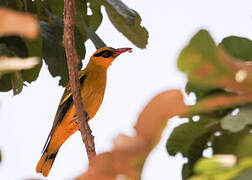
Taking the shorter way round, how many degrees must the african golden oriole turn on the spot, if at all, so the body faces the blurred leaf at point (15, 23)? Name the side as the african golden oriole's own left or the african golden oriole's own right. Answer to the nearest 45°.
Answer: approximately 90° to the african golden oriole's own right

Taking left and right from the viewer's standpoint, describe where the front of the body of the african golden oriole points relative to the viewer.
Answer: facing to the right of the viewer

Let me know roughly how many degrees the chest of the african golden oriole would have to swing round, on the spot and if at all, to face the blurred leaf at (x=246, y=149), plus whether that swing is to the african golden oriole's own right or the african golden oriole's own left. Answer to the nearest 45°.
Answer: approximately 90° to the african golden oriole's own right

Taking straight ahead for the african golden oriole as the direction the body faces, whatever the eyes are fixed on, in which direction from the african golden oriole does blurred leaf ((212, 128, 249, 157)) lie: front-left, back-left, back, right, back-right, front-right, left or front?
front

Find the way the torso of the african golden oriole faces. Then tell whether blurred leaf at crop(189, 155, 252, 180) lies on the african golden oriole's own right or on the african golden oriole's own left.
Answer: on the african golden oriole's own right

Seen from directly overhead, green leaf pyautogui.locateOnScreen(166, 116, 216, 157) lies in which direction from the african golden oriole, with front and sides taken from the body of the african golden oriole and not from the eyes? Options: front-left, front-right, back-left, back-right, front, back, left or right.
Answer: front

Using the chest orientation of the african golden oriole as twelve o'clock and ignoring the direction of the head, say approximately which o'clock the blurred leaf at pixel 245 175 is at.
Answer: The blurred leaf is roughly at 3 o'clock from the african golden oriole.
